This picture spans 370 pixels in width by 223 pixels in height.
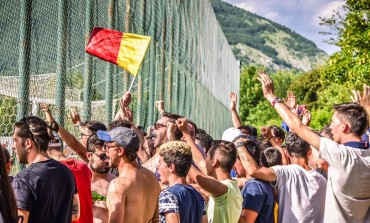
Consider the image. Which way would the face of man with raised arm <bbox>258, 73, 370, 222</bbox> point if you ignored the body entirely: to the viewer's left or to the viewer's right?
to the viewer's left

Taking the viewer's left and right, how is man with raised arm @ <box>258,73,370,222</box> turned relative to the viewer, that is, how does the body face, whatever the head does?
facing away from the viewer and to the left of the viewer

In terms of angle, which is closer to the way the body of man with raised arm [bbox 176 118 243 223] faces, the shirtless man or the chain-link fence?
the chain-link fence

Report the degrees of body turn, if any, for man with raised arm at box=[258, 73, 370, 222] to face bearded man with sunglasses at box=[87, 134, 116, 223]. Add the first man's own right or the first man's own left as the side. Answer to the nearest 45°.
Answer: approximately 45° to the first man's own left

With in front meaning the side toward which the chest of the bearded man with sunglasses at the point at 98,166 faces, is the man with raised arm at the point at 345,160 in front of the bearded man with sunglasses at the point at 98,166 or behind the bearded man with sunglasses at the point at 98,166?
in front

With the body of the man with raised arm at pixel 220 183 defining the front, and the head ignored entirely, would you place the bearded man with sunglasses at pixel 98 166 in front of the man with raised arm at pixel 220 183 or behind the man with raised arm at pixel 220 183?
in front

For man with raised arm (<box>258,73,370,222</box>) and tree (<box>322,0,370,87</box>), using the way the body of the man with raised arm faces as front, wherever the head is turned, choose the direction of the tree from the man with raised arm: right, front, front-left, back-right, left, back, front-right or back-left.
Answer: front-right

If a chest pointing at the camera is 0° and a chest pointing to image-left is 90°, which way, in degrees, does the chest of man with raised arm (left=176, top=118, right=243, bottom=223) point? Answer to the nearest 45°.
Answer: approximately 135°
